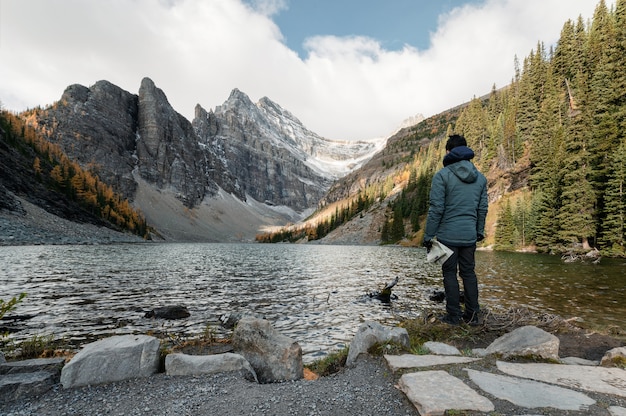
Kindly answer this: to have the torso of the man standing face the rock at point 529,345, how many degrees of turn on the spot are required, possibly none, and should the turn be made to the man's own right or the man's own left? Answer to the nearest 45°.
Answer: approximately 180°

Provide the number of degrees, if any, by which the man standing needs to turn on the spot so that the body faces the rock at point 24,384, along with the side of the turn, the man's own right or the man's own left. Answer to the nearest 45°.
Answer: approximately 90° to the man's own left

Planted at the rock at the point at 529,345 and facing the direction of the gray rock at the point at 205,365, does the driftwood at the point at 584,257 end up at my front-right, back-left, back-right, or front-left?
back-right

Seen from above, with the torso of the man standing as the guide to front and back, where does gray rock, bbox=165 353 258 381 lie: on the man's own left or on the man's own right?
on the man's own left

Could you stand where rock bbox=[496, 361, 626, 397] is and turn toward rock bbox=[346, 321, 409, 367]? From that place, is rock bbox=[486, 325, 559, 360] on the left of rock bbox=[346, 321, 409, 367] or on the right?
right

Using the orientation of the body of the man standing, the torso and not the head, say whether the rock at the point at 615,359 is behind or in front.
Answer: behind

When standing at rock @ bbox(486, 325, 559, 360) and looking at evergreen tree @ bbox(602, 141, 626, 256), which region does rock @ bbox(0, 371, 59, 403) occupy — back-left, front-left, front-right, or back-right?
back-left

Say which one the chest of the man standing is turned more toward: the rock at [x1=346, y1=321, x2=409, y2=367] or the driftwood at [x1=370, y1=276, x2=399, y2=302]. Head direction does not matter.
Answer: the driftwood

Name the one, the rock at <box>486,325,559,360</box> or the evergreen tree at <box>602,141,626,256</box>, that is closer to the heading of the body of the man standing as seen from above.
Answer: the evergreen tree

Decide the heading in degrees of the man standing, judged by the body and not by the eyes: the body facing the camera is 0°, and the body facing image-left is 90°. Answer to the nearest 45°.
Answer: approximately 135°

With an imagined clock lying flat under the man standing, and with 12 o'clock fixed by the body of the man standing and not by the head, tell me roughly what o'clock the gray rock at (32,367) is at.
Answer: The gray rock is roughly at 9 o'clock from the man standing.

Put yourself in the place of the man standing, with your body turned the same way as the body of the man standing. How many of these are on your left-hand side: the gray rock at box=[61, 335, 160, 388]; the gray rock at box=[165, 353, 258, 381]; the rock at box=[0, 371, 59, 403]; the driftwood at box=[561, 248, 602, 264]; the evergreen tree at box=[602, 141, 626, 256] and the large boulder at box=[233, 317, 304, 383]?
4

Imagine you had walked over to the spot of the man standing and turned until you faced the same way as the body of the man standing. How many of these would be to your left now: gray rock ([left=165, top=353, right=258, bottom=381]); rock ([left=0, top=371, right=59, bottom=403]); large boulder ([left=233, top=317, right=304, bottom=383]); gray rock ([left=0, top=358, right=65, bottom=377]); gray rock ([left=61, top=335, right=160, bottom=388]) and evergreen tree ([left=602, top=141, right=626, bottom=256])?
5

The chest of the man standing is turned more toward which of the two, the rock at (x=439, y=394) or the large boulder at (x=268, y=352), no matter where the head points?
the large boulder

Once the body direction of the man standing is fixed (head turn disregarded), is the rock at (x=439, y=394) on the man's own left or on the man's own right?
on the man's own left

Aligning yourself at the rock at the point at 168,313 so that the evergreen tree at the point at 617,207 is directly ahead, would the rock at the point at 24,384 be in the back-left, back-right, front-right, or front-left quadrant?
back-right
